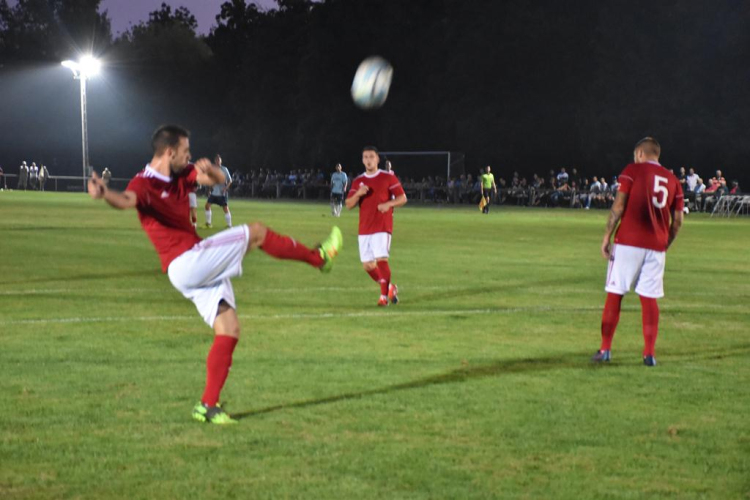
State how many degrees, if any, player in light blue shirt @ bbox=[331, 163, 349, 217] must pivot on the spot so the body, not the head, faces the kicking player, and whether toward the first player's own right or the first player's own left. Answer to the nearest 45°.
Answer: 0° — they already face them

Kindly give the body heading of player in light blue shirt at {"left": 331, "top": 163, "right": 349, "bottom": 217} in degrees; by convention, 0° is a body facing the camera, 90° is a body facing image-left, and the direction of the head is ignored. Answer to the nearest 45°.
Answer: approximately 0°

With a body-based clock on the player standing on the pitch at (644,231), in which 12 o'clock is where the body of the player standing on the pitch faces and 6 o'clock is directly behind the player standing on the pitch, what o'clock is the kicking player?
The kicking player is roughly at 9 o'clock from the player standing on the pitch.

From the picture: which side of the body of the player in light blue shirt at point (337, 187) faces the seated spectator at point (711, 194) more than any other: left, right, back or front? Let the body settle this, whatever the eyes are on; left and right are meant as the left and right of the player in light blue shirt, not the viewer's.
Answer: left

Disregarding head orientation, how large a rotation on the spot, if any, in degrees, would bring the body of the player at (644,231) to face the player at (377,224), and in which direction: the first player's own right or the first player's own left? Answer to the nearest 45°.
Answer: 0° — they already face them

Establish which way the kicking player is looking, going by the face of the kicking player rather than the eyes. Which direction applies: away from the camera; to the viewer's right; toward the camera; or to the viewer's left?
to the viewer's right

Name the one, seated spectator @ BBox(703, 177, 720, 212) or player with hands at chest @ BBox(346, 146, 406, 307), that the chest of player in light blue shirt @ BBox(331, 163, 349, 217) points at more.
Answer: the player with hands at chest

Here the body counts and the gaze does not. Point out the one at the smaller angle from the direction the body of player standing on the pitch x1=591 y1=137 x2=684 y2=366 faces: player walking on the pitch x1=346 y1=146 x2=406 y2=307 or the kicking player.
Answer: the player walking on the pitch

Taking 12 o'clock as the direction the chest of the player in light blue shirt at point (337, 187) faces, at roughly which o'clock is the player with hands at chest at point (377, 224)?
The player with hands at chest is roughly at 12 o'clock from the player in light blue shirt.

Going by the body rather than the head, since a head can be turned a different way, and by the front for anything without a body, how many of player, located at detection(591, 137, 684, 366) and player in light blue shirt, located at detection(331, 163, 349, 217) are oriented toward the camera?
1

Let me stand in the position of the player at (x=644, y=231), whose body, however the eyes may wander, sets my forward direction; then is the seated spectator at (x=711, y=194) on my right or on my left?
on my right

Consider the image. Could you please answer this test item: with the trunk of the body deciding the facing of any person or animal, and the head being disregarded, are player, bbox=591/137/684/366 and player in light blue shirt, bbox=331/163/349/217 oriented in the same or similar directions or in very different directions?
very different directions

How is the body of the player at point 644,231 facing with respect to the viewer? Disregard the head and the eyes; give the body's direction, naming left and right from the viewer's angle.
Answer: facing away from the viewer and to the left of the viewer

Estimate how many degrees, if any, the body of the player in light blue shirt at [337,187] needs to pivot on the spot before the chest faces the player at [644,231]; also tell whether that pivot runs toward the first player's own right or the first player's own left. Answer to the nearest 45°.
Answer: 0° — they already face them
